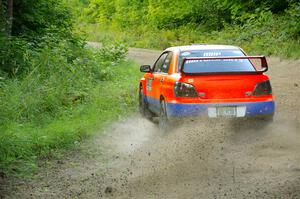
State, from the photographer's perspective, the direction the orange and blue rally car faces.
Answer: facing away from the viewer and to the left of the viewer
